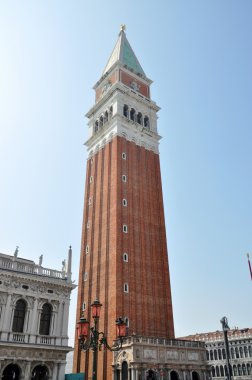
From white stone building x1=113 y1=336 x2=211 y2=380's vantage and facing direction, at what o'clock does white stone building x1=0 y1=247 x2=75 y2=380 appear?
white stone building x1=0 y1=247 x2=75 y2=380 is roughly at 3 o'clock from white stone building x1=113 y1=336 x2=211 y2=380.

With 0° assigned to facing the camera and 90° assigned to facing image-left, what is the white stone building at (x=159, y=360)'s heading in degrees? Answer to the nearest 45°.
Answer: approximately 315°
